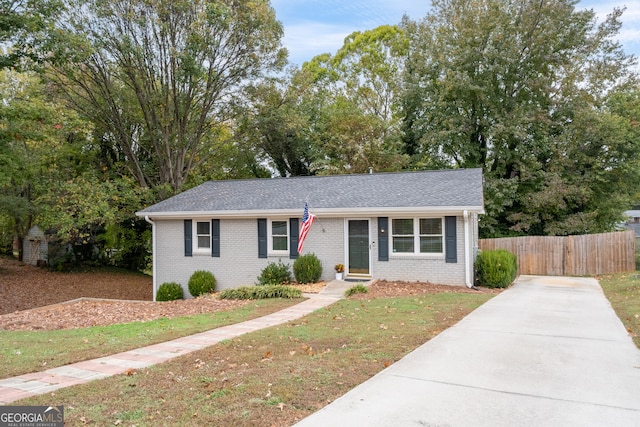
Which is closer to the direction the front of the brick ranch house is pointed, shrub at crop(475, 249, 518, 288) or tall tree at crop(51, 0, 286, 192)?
the shrub

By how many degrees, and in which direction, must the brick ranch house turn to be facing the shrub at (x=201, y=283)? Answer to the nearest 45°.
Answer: approximately 90° to its right

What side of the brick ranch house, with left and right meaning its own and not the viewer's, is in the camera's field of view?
front

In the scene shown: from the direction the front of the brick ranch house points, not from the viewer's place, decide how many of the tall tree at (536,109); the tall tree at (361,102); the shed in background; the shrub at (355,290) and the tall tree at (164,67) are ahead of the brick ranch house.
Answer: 1

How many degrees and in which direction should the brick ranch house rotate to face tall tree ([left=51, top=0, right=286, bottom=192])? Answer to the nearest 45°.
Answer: approximately 135° to its right

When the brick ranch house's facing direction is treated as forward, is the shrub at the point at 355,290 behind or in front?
in front

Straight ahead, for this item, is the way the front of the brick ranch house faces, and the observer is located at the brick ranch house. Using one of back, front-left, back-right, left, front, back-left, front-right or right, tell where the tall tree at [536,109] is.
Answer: back-left

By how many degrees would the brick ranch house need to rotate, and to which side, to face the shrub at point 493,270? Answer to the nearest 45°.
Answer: approximately 90° to its left

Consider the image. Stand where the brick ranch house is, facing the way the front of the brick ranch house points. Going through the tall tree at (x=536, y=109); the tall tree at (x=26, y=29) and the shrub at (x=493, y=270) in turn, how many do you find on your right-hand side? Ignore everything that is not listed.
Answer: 1

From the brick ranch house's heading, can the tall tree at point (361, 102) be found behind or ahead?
behind

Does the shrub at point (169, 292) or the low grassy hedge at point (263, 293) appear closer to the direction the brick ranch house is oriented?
the low grassy hedge

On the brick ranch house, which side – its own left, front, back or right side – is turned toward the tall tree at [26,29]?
right
